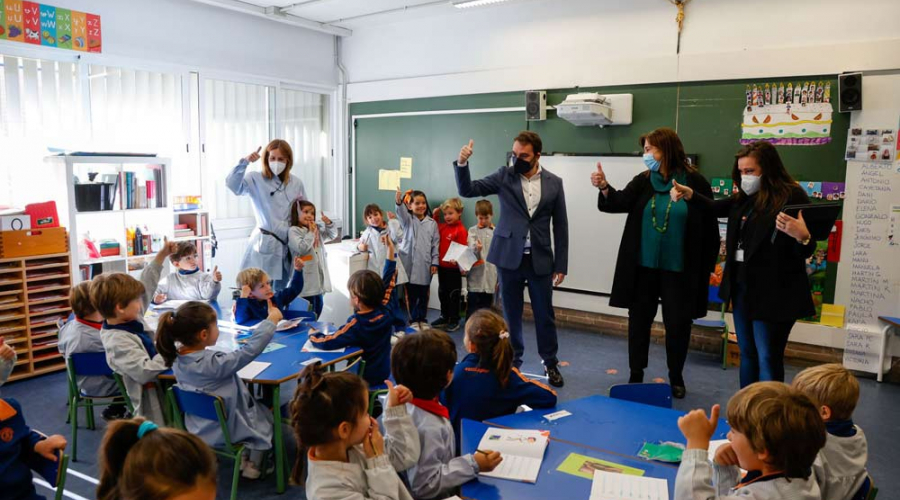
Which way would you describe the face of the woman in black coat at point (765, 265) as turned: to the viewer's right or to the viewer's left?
to the viewer's left

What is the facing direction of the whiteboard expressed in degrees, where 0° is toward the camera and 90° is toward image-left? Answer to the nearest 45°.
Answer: approximately 0°

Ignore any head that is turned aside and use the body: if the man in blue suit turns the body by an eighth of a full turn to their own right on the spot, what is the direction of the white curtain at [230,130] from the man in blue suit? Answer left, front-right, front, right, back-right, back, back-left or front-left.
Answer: right

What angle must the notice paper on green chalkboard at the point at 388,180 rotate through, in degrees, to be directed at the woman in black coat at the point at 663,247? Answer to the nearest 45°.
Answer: approximately 45° to its left

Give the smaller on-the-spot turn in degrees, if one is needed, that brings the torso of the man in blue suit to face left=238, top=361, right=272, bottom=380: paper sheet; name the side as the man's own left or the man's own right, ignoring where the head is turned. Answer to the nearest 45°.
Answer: approximately 45° to the man's own right

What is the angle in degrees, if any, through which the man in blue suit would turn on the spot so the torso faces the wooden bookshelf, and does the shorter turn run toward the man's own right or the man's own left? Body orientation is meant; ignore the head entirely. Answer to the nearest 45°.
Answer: approximately 90° to the man's own right

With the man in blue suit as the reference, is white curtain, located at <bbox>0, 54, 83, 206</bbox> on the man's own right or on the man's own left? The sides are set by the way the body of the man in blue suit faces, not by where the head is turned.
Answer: on the man's own right

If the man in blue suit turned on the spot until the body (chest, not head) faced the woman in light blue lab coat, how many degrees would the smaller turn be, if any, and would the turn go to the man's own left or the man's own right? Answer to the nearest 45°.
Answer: approximately 90° to the man's own right
